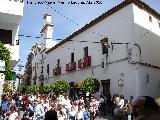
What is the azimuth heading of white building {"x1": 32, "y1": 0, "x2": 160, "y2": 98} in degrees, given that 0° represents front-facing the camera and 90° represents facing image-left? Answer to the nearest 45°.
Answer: approximately 45°

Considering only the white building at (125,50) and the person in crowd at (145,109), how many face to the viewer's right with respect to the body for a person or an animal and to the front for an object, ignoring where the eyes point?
0

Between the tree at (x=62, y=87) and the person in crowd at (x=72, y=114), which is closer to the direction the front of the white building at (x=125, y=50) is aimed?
the person in crowd

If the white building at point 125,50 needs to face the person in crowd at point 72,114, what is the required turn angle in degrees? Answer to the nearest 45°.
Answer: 0° — it already faces them

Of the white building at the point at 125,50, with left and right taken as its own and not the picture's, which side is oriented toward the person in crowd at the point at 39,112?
front
